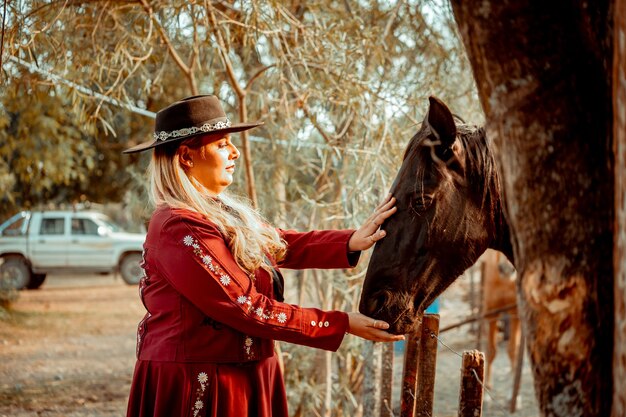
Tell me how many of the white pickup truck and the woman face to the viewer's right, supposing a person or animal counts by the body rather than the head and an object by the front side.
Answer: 2

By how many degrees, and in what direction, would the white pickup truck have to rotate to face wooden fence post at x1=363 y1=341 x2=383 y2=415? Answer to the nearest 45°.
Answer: approximately 90° to its right

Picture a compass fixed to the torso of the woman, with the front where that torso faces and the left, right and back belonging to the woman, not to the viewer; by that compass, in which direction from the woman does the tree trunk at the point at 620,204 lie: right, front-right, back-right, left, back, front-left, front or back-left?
front-right

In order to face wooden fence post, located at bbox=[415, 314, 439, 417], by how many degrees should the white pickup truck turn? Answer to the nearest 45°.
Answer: approximately 90° to its right

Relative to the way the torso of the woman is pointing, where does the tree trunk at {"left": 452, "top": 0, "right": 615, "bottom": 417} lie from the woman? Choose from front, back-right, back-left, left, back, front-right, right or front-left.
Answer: front-right

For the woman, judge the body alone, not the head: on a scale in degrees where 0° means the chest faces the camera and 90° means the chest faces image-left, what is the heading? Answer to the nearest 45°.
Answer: approximately 270°

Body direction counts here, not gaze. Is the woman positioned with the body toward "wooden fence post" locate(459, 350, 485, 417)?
yes

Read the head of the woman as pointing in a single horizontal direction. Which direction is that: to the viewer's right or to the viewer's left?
to the viewer's right

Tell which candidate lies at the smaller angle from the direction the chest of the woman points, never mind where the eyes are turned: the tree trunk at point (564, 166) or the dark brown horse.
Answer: the dark brown horse

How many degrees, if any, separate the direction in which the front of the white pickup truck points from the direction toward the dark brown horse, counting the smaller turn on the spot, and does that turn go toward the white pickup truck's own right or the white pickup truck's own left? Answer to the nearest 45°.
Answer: approximately 90° to the white pickup truck's own right

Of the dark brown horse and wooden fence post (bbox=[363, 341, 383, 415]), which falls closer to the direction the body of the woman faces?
the dark brown horse
